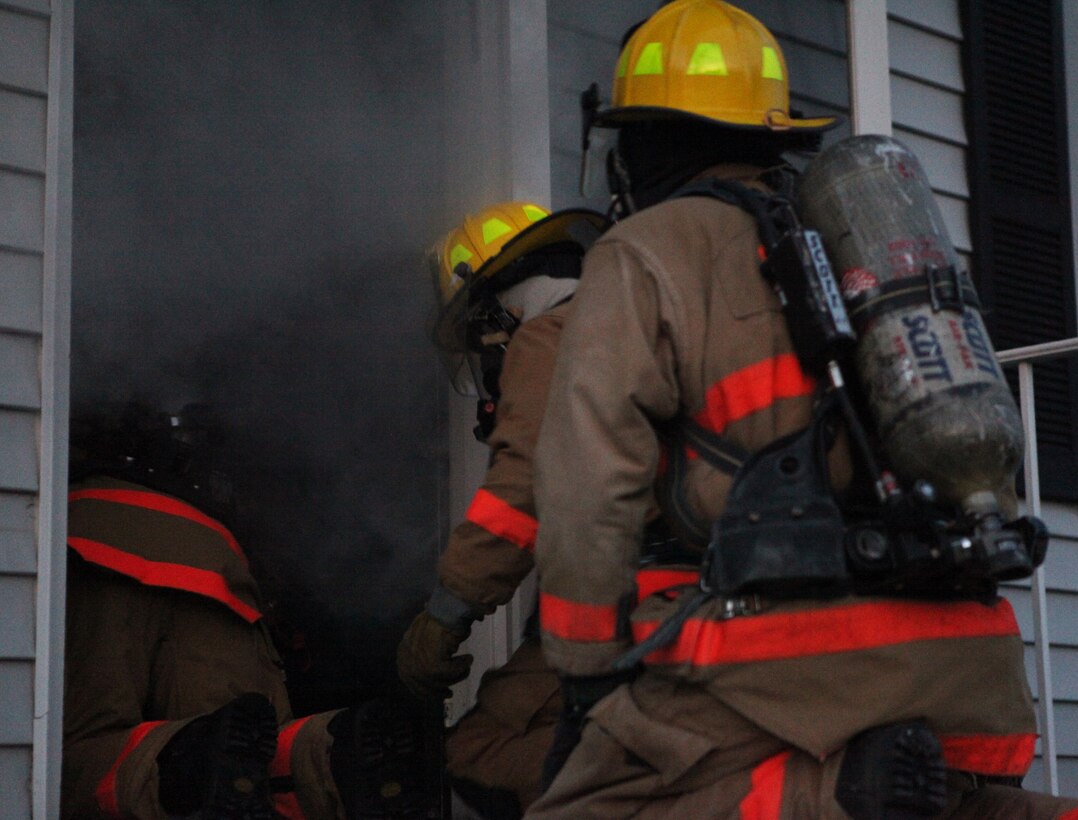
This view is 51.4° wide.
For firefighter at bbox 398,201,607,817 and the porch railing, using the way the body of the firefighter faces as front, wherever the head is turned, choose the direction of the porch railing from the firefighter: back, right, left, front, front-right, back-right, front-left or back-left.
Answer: back

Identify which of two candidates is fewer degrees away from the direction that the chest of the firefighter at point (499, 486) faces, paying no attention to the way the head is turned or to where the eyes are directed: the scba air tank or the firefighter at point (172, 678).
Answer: the firefighter

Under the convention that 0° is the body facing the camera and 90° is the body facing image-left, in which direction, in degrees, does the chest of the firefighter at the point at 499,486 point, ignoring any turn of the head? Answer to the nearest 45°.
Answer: approximately 90°

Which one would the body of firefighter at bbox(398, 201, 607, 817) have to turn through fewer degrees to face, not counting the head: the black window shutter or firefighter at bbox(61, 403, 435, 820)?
the firefighter

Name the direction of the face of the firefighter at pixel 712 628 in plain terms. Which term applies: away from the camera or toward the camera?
away from the camera

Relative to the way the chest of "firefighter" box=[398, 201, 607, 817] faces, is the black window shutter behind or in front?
behind

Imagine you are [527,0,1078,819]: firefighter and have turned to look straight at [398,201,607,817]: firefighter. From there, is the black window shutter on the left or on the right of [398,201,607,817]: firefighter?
right

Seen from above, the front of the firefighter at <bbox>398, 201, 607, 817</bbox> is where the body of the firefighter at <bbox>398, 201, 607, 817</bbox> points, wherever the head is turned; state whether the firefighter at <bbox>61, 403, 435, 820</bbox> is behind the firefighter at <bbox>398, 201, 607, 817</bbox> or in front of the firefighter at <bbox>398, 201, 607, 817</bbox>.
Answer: in front
